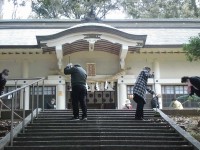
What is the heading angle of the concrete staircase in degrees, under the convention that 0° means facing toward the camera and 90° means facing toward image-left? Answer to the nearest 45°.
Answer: approximately 0°

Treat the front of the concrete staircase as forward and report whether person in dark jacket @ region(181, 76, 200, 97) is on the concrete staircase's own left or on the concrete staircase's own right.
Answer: on the concrete staircase's own left

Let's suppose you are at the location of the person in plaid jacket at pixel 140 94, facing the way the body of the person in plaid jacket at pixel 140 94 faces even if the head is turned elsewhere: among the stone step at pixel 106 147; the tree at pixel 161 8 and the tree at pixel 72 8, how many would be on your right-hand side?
1

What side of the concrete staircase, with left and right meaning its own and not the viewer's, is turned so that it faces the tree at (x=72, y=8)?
back

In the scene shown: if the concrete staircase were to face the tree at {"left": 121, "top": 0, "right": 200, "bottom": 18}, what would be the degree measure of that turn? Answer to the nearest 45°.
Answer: approximately 180°
